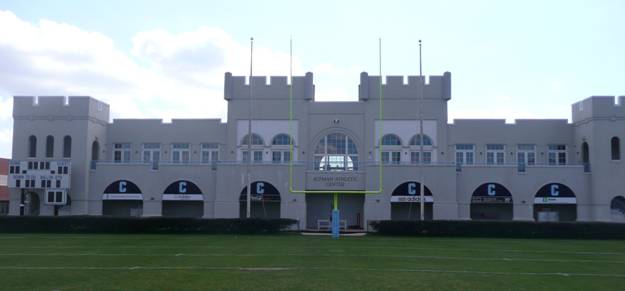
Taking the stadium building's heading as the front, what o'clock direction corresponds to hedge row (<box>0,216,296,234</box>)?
The hedge row is roughly at 2 o'clock from the stadium building.

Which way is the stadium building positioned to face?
toward the camera

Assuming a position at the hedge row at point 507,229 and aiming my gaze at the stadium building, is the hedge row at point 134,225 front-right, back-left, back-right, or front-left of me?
front-left

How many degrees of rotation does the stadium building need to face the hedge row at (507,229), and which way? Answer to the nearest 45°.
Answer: approximately 45° to its left
